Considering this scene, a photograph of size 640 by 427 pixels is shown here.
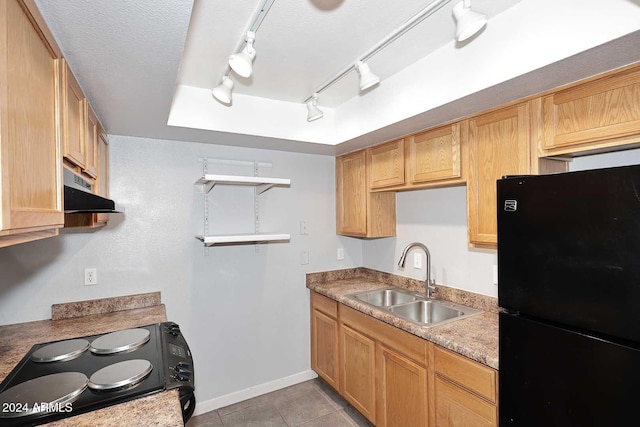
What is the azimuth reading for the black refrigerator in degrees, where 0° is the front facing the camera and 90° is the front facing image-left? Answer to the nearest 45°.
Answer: approximately 45°

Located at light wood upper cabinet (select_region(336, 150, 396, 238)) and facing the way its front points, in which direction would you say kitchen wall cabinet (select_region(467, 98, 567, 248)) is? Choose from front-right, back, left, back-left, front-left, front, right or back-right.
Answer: left

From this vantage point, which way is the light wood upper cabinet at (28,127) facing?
to the viewer's right

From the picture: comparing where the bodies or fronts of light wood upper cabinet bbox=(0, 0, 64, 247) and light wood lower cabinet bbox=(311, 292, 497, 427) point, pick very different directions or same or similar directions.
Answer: very different directions

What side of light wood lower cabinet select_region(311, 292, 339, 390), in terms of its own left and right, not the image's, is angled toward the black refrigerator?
left

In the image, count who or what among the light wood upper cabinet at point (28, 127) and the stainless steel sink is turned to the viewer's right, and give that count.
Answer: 1
